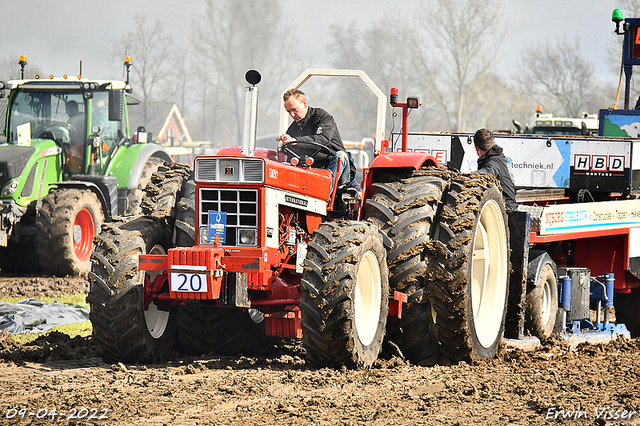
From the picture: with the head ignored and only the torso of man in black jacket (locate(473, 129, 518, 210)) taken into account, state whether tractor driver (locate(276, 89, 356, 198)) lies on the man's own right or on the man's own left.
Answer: on the man's own left

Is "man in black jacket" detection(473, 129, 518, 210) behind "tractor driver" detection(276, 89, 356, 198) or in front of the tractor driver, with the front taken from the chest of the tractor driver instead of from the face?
behind

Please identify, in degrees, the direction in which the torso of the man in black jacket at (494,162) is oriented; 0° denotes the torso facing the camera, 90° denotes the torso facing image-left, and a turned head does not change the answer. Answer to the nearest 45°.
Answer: approximately 135°

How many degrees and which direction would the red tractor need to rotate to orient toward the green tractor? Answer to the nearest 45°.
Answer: approximately 90° to its right

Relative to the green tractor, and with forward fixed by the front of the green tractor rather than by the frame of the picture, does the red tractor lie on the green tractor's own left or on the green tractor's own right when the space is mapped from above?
on the green tractor's own left

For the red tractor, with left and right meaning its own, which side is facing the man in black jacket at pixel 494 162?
back

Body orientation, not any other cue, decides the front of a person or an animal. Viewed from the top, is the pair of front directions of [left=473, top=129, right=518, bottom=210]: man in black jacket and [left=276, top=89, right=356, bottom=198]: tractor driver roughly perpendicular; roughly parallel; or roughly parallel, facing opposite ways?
roughly perpendicular

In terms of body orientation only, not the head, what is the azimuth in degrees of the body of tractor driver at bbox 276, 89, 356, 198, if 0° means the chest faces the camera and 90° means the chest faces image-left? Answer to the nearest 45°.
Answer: approximately 45°

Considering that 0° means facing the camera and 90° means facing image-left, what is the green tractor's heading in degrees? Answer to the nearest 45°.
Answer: approximately 45°
